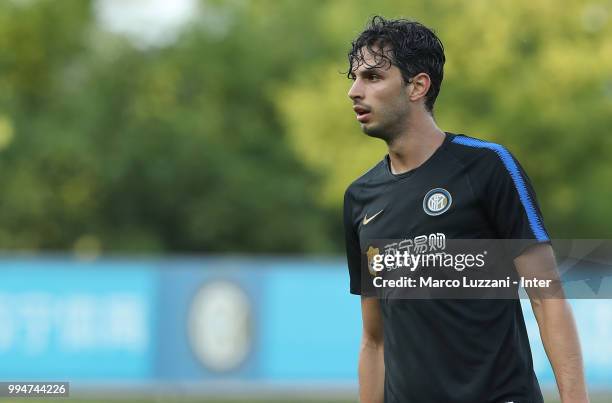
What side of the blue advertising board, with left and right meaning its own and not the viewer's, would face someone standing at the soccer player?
front

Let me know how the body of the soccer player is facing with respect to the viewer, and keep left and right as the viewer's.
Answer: facing the viewer and to the left of the viewer

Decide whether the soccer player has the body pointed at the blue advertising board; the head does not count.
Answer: no

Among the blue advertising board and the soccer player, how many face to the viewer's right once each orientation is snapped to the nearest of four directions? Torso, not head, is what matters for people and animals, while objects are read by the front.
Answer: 0

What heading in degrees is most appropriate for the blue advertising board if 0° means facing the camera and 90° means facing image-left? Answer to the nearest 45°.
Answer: approximately 0°
